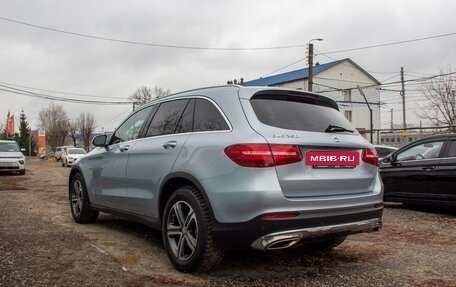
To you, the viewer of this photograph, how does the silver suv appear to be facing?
facing away from the viewer and to the left of the viewer

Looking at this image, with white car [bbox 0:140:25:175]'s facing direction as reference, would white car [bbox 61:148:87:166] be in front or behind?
behind
